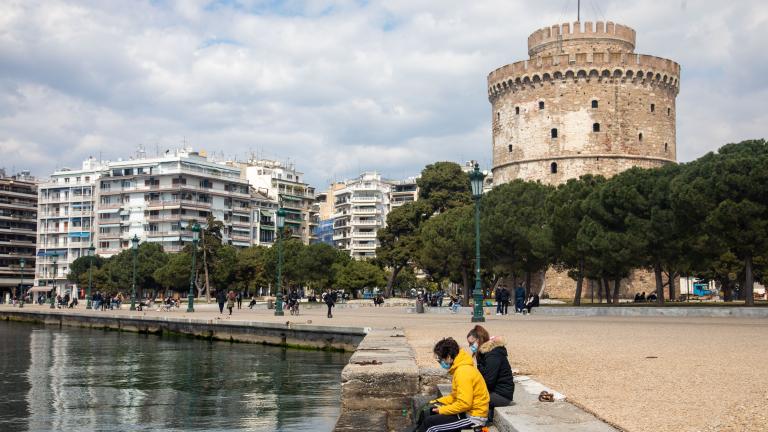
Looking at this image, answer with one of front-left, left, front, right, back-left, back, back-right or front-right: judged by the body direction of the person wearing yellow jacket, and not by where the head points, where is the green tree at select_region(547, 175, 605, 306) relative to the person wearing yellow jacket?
right

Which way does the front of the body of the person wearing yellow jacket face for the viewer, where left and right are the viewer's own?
facing to the left of the viewer

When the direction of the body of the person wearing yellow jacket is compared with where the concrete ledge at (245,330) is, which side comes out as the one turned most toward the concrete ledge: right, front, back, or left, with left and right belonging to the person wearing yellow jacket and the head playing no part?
right

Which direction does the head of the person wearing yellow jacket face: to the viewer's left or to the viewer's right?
to the viewer's left

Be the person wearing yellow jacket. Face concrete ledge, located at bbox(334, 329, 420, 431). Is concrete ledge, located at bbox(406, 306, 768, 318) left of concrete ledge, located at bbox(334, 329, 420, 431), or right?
right

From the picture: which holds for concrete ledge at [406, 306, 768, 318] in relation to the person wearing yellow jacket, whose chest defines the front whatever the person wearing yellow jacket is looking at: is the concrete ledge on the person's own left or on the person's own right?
on the person's own right

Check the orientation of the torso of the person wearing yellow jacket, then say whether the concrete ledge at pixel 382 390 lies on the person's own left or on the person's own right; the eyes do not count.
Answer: on the person's own right

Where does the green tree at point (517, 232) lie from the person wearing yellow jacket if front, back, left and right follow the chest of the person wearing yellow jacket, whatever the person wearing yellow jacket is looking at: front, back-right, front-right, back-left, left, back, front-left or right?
right
